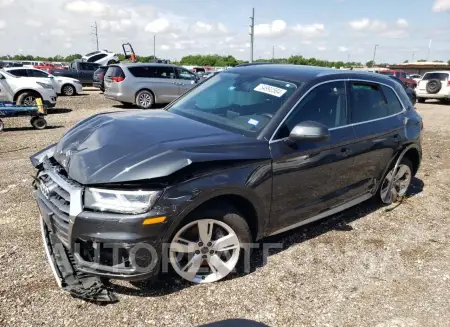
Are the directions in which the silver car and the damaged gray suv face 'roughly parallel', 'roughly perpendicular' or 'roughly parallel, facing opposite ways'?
roughly parallel, facing opposite ways

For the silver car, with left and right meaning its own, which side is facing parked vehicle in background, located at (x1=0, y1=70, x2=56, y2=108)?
back

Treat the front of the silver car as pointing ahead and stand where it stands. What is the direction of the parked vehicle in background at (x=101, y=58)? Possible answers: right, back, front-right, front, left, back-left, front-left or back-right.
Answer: front-left

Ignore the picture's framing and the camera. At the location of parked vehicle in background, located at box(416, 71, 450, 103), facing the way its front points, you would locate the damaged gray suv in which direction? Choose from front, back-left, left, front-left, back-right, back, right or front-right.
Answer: back

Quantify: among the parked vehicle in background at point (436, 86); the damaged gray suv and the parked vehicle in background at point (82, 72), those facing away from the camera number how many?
1

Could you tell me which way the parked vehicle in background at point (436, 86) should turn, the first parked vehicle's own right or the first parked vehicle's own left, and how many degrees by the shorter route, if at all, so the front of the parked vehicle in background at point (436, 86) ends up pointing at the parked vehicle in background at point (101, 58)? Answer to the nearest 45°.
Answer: approximately 90° to the first parked vehicle's own left

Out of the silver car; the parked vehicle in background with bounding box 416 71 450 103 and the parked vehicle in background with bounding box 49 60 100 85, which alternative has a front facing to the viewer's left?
the parked vehicle in background with bounding box 49 60 100 85

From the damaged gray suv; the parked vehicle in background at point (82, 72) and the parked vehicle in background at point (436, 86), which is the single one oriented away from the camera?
the parked vehicle in background at point (436, 86)

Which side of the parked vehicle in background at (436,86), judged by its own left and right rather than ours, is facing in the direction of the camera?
back

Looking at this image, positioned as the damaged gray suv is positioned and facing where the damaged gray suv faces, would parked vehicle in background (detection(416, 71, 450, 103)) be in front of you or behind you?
behind

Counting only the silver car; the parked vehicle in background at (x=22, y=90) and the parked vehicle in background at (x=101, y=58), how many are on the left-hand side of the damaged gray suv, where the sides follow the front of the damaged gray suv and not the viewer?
0

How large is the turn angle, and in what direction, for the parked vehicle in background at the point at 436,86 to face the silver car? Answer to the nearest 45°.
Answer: approximately 135° to its left

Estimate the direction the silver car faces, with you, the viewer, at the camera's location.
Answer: facing away from the viewer and to the right of the viewer

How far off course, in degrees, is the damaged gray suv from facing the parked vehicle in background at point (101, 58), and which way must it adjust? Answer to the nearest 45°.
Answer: approximately 135° to its right

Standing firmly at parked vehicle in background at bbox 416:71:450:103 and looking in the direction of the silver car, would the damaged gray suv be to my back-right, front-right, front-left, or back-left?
front-left

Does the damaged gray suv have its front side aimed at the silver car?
no
